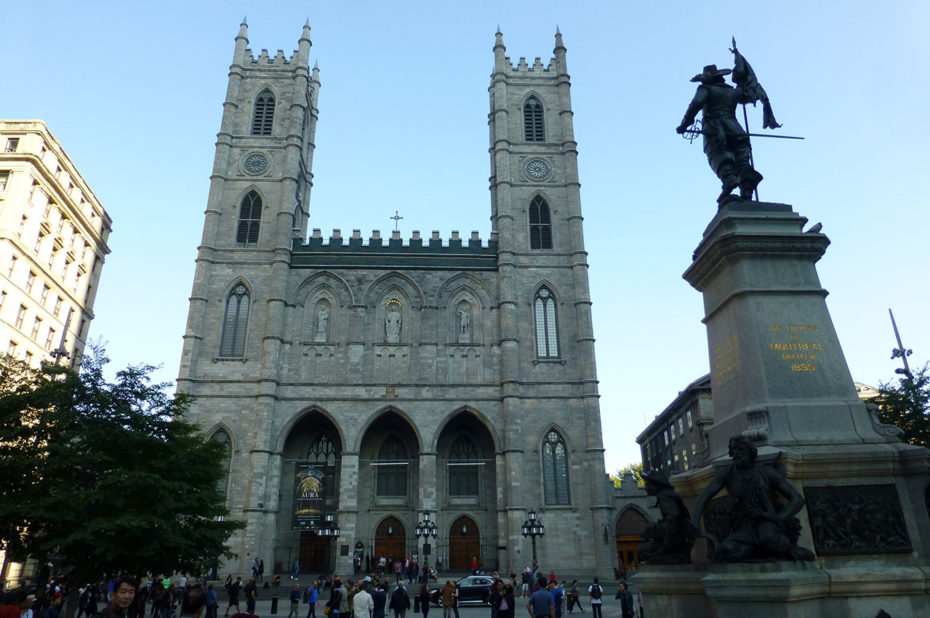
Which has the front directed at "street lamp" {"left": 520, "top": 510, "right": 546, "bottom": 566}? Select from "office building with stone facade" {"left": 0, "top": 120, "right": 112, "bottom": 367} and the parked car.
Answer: the office building with stone facade

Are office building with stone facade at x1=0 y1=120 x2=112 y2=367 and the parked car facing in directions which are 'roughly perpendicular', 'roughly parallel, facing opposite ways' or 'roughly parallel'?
roughly parallel, facing opposite ways

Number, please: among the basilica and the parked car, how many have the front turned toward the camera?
1

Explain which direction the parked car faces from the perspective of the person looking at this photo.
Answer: facing to the left of the viewer

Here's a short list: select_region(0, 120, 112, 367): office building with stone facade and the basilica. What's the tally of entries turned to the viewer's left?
0

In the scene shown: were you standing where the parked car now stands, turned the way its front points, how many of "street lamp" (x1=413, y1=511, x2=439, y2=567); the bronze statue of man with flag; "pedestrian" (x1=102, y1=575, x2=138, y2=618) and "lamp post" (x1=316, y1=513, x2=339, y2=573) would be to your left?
2

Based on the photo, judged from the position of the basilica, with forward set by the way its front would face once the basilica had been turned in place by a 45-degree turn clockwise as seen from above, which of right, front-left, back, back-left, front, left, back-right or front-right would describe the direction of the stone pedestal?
front-left

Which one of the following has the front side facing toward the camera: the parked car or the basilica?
the basilica

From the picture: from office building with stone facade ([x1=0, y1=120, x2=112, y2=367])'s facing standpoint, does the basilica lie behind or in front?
in front

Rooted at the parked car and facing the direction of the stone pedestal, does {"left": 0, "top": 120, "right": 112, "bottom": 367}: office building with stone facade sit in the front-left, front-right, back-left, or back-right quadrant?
back-right

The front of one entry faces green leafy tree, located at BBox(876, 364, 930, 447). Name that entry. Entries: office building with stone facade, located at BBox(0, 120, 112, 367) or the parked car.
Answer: the office building with stone facade

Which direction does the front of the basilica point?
toward the camera

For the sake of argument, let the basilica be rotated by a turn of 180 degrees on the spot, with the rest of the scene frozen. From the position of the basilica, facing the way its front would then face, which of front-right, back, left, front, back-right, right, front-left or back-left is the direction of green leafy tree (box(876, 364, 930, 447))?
back-right

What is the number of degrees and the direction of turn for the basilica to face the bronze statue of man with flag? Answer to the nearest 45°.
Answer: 0° — it already faces it

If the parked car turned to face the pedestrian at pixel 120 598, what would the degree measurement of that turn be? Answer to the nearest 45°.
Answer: approximately 90° to its left

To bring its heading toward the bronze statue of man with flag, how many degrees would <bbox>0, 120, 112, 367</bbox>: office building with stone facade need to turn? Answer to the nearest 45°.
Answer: approximately 45° to its right

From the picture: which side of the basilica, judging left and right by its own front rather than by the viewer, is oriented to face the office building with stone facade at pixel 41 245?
right

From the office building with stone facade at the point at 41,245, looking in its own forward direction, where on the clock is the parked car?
The parked car is roughly at 12 o'clock from the office building with stone facade.

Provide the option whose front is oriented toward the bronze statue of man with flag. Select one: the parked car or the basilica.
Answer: the basilica

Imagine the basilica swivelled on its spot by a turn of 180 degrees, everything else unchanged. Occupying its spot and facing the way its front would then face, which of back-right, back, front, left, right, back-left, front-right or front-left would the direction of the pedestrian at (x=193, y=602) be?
back
